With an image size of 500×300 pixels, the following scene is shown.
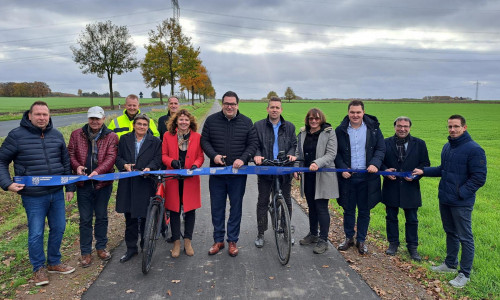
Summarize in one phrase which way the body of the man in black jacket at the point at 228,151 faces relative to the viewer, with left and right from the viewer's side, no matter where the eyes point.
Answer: facing the viewer

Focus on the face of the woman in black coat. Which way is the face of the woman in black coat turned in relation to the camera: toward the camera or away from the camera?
toward the camera

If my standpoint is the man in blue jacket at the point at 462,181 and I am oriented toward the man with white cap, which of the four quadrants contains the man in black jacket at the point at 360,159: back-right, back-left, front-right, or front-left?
front-right

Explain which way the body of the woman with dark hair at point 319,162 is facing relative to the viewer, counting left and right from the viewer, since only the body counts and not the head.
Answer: facing the viewer and to the left of the viewer

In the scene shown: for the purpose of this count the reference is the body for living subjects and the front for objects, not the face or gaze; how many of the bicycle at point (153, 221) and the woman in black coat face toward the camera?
2

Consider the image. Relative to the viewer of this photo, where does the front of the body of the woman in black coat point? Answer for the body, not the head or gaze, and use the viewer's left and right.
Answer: facing the viewer

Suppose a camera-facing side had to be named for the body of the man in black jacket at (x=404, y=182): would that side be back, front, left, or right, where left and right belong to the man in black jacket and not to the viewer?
front

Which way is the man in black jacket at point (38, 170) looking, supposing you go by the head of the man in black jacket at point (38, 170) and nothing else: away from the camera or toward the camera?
toward the camera

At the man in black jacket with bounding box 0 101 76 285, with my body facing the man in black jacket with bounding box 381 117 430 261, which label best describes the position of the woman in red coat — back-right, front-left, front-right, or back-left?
front-left

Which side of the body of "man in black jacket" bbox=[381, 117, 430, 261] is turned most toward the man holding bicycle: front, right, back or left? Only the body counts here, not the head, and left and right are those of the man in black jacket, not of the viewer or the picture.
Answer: right

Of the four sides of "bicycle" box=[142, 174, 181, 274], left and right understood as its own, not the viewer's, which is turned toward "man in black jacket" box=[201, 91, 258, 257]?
left

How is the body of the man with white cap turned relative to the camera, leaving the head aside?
toward the camera
